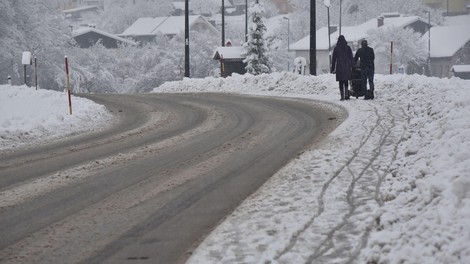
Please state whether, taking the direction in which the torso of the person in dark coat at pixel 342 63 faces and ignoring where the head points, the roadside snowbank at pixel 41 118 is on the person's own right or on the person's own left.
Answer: on the person's own left

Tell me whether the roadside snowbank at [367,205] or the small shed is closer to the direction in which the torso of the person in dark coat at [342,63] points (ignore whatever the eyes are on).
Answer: the small shed

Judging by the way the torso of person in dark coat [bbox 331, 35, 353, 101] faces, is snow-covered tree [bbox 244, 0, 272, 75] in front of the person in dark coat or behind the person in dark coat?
in front

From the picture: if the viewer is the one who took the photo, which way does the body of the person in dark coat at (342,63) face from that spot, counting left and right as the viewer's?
facing away from the viewer

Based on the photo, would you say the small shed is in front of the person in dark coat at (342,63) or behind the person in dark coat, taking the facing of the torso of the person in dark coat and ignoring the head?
in front

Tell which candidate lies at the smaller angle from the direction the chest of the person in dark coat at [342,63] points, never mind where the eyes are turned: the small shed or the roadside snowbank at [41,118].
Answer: the small shed

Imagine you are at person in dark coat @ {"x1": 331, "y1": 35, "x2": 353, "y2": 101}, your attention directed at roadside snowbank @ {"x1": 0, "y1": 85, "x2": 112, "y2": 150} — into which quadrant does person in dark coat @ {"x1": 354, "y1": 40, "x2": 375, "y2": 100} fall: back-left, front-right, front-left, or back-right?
back-left

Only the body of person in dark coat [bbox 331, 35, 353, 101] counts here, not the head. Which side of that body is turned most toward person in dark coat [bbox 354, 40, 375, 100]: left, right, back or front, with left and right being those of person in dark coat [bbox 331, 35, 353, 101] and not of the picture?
right

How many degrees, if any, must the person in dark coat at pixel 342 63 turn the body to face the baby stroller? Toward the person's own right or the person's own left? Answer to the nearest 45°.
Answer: approximately 45° to the person's own right

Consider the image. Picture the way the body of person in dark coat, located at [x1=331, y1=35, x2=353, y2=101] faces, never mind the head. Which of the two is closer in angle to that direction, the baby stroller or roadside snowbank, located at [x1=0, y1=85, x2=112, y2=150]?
the baby stroller
